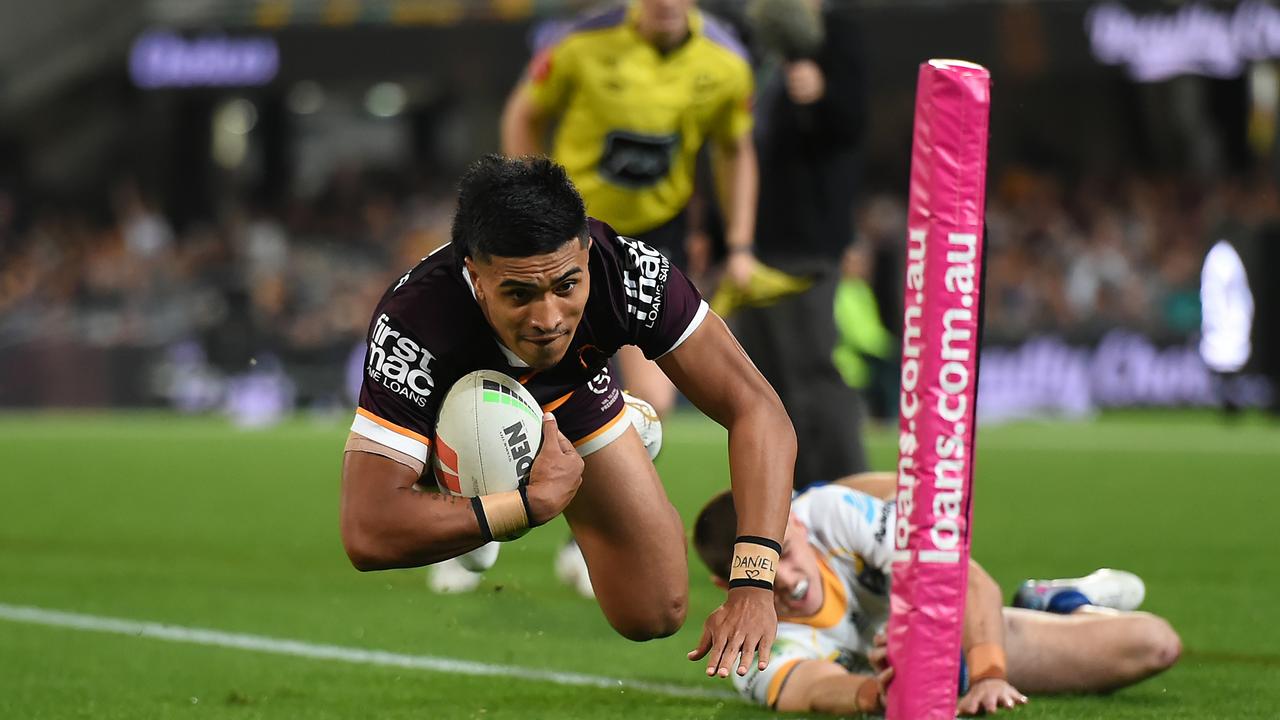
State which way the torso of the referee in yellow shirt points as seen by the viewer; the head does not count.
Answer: toward the camera
